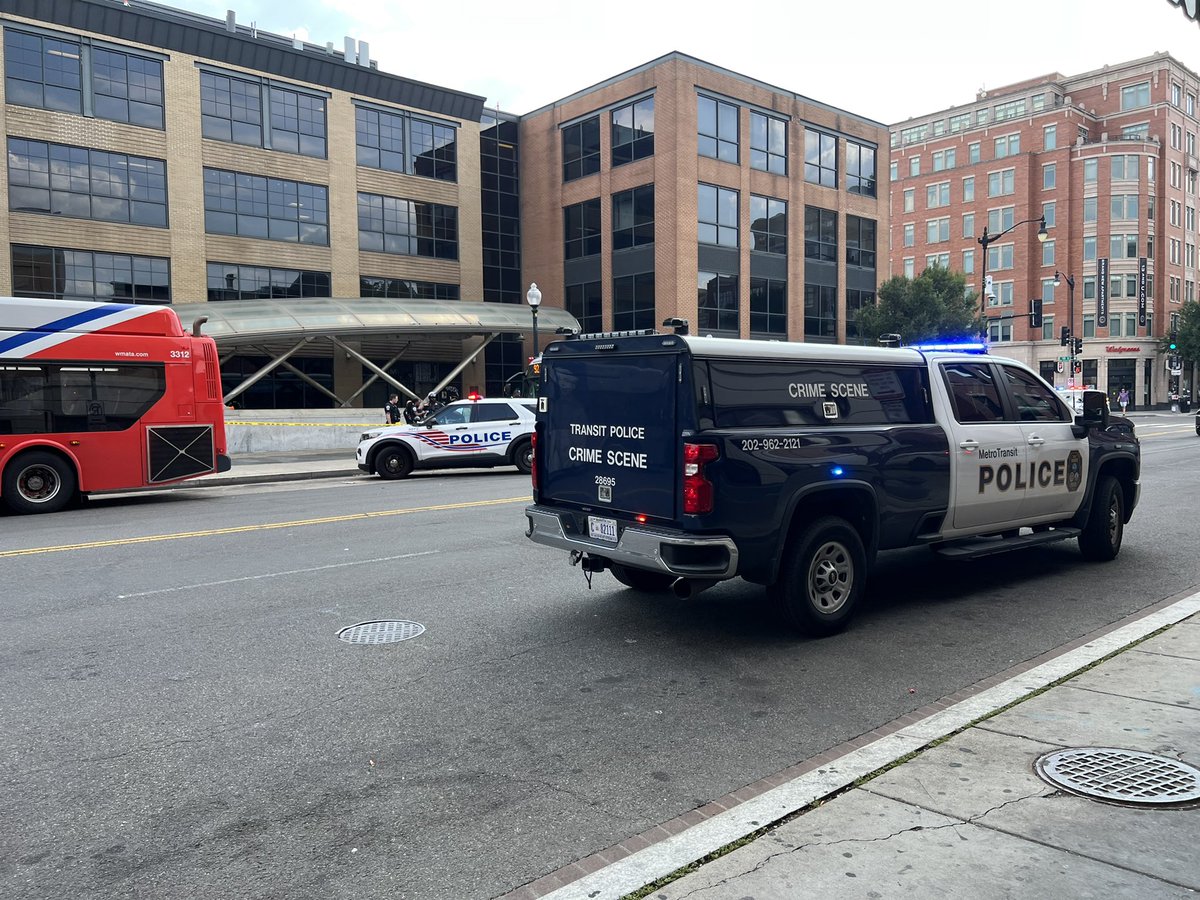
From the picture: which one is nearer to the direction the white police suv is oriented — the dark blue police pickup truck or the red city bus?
the red city bus

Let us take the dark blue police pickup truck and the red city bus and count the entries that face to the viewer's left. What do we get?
1

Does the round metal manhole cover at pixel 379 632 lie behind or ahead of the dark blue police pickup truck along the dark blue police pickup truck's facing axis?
behind

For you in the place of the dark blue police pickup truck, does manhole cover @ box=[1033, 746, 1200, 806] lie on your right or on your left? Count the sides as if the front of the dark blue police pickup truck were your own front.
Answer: on your right

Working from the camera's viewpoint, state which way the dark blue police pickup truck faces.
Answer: facing away from the viewer and to the right of the viewer

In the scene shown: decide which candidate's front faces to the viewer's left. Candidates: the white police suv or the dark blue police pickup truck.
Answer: the white police suv

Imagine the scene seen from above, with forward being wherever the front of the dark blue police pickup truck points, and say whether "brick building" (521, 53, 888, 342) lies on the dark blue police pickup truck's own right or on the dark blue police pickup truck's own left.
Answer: on the dark blue police pickup truck's own left

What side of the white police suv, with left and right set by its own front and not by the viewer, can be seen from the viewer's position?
left

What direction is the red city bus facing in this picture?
to the viewer's left

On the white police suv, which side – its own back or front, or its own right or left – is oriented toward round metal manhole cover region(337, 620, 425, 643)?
left
